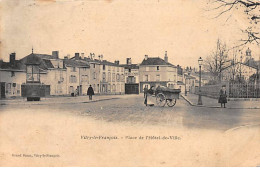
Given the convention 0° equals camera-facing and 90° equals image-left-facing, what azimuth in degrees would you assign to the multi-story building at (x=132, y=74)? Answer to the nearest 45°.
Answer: approximately 0°

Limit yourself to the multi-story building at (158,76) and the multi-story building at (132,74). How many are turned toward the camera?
2

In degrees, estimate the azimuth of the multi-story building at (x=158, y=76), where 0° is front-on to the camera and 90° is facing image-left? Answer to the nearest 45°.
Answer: approximately 0°

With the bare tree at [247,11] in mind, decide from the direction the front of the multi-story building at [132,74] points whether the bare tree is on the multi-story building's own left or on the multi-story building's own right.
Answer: on the multi-story building's own left
